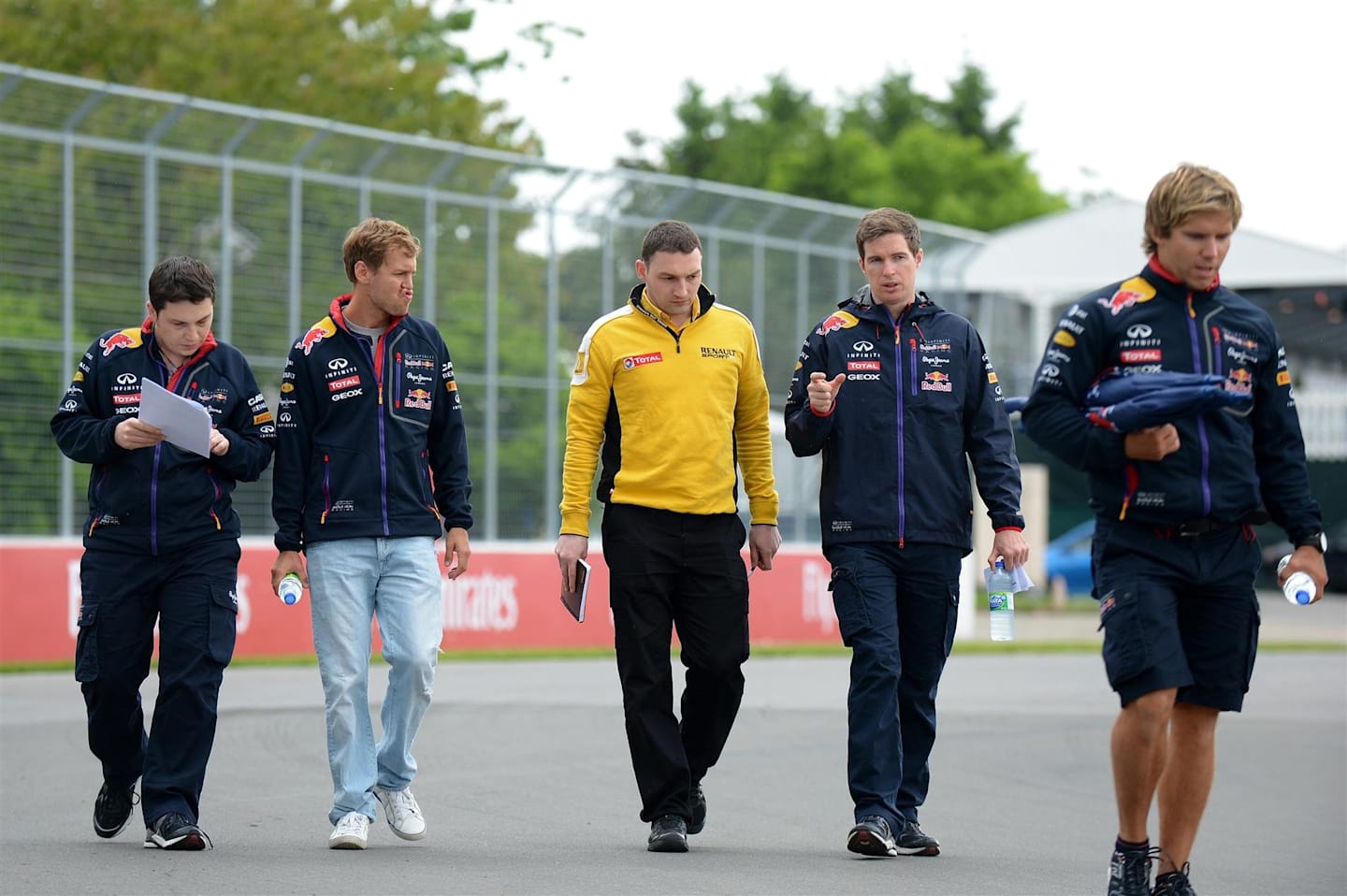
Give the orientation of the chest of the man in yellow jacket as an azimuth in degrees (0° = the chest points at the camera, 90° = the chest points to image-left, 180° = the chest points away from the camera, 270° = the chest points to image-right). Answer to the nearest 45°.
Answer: approximately 0°

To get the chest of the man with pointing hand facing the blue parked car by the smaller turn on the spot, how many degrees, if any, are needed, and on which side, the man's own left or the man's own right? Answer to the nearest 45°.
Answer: approximately 180°

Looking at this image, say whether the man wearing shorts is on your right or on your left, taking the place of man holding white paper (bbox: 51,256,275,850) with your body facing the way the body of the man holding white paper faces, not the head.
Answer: on your left

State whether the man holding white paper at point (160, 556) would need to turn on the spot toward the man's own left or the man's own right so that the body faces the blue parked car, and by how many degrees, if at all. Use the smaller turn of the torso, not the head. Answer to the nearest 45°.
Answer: approximately 135° to the man's own left

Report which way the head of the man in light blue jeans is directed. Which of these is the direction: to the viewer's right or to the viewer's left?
to the viewer's right

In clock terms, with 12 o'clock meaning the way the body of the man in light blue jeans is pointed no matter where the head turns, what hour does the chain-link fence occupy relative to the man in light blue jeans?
The chain-link fence is roughly at 6 o'clock from the man in light blue jeans.

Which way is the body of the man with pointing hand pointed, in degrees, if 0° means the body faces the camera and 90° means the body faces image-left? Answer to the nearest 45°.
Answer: approximately 0°

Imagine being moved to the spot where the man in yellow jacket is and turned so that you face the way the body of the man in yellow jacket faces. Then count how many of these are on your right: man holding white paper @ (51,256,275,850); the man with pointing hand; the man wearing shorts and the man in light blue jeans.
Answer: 2
